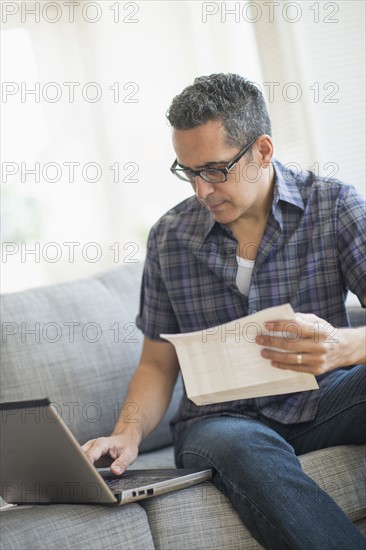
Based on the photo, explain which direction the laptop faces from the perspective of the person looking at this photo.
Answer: facing away from the viewer and to the right of the viewer

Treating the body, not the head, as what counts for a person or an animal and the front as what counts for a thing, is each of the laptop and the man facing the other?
yes

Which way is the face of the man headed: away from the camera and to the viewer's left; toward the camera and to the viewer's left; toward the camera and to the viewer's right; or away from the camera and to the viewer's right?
toward the camera and to the viewer's left

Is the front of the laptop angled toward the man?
yes

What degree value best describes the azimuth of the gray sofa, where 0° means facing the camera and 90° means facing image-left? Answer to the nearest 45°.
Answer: approximately 0°

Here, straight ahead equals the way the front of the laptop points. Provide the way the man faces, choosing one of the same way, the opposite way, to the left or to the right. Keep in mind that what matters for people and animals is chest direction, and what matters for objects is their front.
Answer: the opposite way

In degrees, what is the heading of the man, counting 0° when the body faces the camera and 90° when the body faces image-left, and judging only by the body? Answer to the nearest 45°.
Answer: approximately 45°
